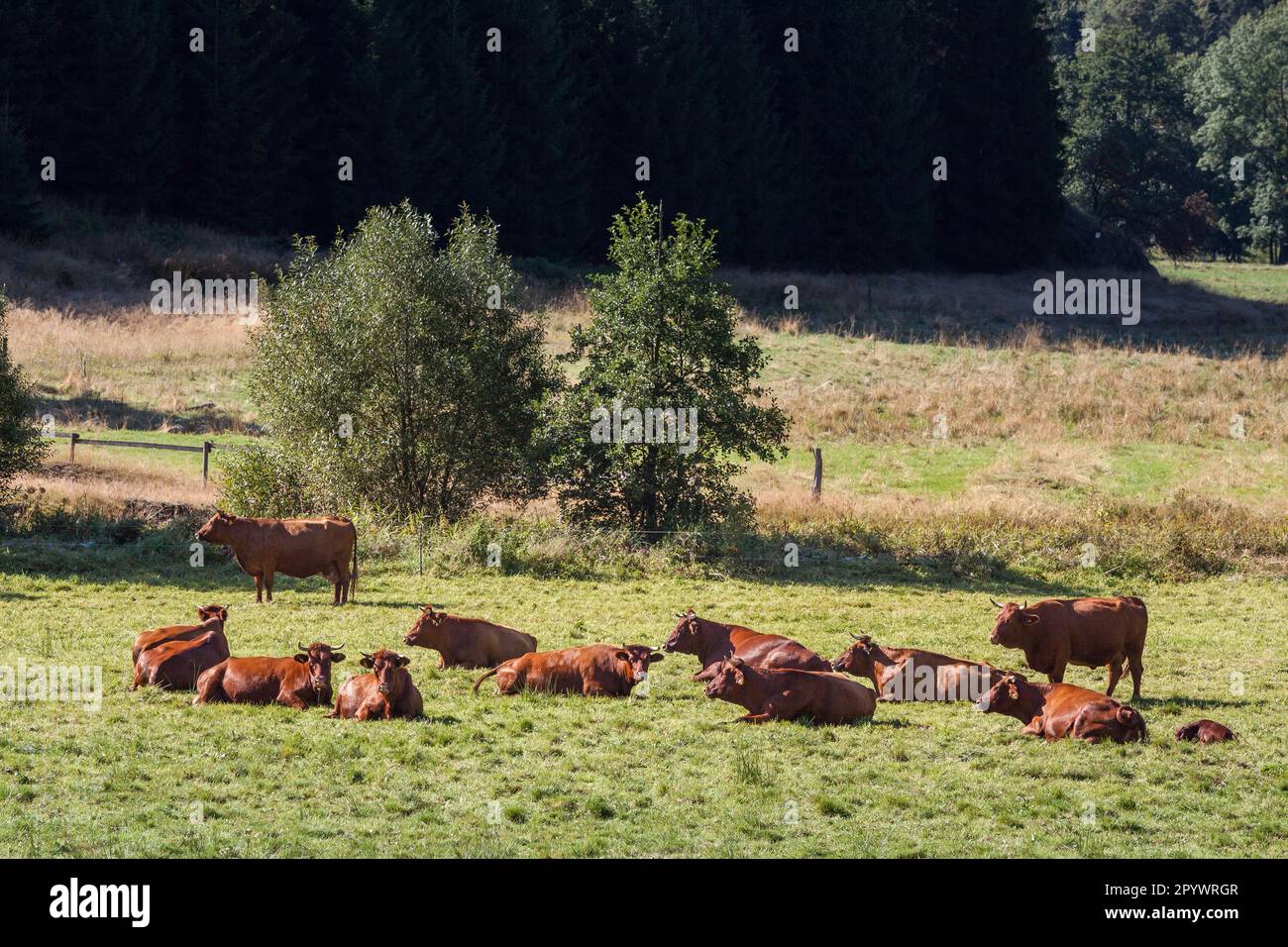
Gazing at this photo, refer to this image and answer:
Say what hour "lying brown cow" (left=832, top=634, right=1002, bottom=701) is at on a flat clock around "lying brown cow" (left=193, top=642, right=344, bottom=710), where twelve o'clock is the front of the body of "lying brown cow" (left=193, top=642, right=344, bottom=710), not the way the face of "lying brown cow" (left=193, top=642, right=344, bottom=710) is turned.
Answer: "lying brown cow" (left=832, top=634, right=1002, bottom=701) is roughly at 12 o'clock from "lying brown cow" (left=193, top=642, right=344, bottom=710).

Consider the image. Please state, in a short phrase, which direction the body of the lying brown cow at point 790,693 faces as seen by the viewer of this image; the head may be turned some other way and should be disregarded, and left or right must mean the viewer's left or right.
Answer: facing to the left of the viewer

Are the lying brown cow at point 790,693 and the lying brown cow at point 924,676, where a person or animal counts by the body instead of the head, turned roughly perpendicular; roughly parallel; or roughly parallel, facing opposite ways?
roughly parallel

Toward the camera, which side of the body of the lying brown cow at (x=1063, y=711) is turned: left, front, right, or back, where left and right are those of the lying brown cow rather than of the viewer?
left

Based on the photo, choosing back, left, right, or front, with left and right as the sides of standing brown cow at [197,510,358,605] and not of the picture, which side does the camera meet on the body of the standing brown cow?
left

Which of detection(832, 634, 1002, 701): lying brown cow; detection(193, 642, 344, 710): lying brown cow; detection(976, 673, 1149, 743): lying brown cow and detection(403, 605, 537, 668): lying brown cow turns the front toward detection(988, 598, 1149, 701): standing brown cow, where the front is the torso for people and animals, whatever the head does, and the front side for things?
detection(193, 642, 344, 710): lying brown cow

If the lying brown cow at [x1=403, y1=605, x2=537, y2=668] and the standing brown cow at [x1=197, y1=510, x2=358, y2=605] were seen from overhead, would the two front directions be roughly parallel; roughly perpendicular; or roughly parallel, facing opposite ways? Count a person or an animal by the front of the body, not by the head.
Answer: roughly parallel

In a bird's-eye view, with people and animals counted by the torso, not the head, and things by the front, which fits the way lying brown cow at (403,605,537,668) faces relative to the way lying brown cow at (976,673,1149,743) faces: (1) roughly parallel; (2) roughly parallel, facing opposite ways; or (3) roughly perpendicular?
roughly parallel

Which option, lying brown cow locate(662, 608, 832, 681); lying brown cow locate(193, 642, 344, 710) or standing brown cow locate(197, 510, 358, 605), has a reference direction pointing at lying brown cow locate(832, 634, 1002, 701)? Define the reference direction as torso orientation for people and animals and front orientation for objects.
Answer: lying brown cow locate(193, 642, 344, 710)

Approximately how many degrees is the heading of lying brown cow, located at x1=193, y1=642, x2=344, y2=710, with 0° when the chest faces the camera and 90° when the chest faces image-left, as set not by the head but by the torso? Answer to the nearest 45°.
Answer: approximately 270°

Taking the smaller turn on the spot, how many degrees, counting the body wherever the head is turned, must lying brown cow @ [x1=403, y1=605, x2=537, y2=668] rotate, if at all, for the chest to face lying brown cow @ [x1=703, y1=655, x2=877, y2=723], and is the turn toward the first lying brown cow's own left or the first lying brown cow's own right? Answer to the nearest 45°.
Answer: approximately 135° to the first lying brown cow's own left

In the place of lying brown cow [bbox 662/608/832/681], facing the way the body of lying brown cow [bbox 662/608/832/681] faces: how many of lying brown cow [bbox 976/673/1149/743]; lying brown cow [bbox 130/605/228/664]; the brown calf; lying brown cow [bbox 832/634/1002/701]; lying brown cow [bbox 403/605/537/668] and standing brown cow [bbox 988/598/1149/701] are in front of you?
2

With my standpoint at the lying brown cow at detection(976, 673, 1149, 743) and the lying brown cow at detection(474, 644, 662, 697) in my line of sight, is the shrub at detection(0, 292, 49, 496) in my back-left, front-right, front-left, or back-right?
front-right

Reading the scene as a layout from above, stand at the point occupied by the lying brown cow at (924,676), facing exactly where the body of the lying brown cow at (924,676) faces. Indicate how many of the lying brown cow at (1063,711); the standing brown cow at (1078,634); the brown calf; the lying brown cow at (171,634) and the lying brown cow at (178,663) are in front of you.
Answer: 2

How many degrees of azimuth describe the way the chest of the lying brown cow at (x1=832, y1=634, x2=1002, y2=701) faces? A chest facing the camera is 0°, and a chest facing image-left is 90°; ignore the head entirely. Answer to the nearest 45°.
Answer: approximately 90°
